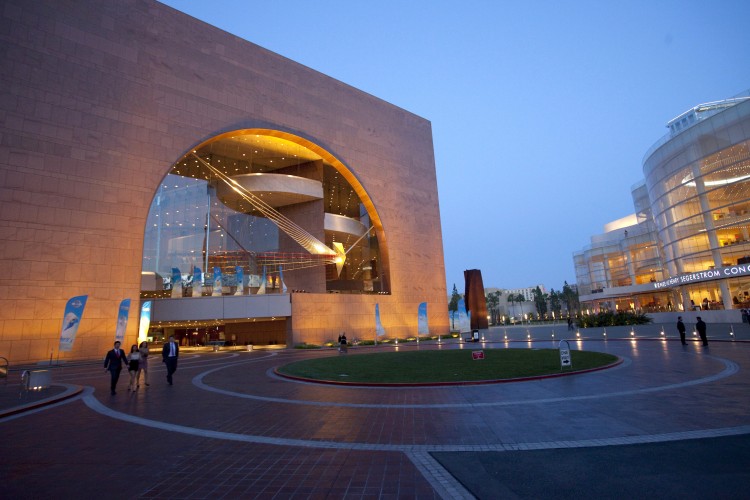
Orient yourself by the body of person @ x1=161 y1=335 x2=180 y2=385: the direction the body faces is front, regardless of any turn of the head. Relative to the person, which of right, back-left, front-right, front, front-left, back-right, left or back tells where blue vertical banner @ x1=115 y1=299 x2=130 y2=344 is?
back

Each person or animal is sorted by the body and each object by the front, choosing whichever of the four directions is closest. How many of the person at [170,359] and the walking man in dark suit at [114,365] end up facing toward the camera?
2

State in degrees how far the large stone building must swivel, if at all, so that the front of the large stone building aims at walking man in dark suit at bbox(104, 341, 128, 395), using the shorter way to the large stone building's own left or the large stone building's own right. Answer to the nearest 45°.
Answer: approximately 45° to the large stone building's own right

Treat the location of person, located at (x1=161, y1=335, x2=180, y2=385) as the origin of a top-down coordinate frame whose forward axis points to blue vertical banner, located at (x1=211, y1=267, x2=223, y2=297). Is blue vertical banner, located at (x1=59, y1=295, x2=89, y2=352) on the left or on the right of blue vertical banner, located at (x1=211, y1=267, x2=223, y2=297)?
left

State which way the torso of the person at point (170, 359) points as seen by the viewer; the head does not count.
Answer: toward the camera

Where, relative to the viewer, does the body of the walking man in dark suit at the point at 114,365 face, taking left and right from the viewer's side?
facing the viewer

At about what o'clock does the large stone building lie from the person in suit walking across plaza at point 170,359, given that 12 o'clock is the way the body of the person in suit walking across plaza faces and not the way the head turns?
The large stone building is roughly at 6 o'clock from the person in suit walking across plaza.

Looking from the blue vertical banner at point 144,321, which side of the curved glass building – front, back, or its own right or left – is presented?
front

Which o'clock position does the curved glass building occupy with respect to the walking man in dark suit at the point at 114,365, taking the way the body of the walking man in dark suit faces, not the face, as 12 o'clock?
The curved glass building is roughly at 9 o'clock from the walking man in dark suit.

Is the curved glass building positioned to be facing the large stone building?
yes

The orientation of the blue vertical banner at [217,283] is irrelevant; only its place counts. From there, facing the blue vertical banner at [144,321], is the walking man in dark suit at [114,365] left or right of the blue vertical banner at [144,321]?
left

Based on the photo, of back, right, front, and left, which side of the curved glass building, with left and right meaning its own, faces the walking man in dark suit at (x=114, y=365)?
front

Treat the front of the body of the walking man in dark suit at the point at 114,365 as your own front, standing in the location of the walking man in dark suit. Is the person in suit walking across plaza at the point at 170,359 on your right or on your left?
on your left

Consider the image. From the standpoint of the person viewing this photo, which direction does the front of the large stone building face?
facing the viewer and to the right of the viewer

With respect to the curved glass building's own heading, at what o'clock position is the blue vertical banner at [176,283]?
The blue vertical banner is roughly at 12 o'clock from the curved glass building.
